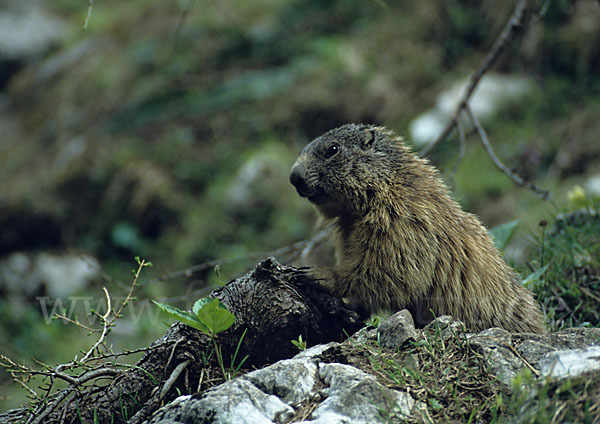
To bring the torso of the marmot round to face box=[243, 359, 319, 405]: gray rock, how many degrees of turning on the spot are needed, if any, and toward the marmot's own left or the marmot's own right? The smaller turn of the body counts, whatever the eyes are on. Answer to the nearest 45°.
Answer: approximately 45° to the marmot's own left

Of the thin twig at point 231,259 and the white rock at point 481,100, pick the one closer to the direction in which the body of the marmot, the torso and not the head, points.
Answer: the thin twig

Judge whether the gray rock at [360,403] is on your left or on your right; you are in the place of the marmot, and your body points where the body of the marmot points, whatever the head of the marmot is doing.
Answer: on your left

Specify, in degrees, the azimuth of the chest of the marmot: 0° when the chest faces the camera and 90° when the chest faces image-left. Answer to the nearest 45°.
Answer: approximately 90°

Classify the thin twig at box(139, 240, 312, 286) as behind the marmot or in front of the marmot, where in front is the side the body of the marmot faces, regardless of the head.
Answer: in front

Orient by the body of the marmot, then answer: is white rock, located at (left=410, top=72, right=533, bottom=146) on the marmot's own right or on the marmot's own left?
on the marmot's own right

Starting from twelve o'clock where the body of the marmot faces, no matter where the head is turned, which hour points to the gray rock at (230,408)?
The gray rock is roughly at 10 o'clock from the marmot.

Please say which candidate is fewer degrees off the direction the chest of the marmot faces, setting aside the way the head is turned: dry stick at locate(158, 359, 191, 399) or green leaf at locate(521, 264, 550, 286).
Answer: the dry stick

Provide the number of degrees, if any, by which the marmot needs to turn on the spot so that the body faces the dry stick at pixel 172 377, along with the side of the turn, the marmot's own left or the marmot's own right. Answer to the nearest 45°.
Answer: approximately 45° to the marmot's own left

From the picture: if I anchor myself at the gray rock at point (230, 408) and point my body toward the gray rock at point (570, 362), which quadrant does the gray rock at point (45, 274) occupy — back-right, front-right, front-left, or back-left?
back-left

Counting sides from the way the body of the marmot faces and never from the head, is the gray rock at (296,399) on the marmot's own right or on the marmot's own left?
on the marmot's own left
